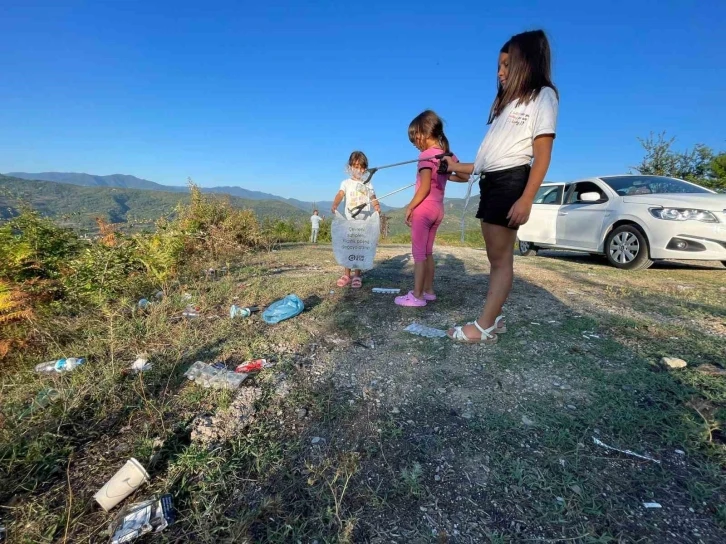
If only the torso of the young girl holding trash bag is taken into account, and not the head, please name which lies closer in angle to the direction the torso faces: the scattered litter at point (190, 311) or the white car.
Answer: the scattered litter

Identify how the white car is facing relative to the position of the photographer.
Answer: facing the viewer and to the right of the viewer

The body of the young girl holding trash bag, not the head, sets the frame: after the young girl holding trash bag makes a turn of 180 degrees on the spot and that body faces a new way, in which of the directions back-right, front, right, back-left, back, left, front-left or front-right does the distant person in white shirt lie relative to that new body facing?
front

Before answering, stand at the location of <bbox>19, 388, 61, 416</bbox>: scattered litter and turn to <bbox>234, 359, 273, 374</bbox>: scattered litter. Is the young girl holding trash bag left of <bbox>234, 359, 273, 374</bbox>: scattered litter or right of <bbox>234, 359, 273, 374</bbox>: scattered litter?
left

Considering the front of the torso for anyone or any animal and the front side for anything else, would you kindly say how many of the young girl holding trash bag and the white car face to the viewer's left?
0

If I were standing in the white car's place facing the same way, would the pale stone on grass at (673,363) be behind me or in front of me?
in front

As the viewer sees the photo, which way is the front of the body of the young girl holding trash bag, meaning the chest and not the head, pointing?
toward the camera

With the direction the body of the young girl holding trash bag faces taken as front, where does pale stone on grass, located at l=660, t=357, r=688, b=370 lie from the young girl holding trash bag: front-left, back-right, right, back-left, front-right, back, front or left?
front-left

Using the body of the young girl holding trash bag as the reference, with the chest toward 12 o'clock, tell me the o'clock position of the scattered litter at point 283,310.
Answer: The scattered litter is roughly at 1 o'clock from the young girl holding trash bag.

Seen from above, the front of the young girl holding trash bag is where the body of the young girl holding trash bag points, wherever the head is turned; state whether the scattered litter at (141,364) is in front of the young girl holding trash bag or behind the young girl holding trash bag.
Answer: in front

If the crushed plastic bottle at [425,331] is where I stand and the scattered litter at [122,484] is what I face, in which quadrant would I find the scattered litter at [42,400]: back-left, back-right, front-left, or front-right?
front-right

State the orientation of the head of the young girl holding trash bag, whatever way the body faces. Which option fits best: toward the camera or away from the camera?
toward the camera

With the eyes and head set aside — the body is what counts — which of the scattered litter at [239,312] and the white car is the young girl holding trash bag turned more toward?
the scattered litter

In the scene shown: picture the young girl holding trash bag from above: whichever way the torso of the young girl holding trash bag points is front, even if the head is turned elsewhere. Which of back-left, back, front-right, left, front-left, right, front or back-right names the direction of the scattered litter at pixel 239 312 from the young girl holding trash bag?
front-right
